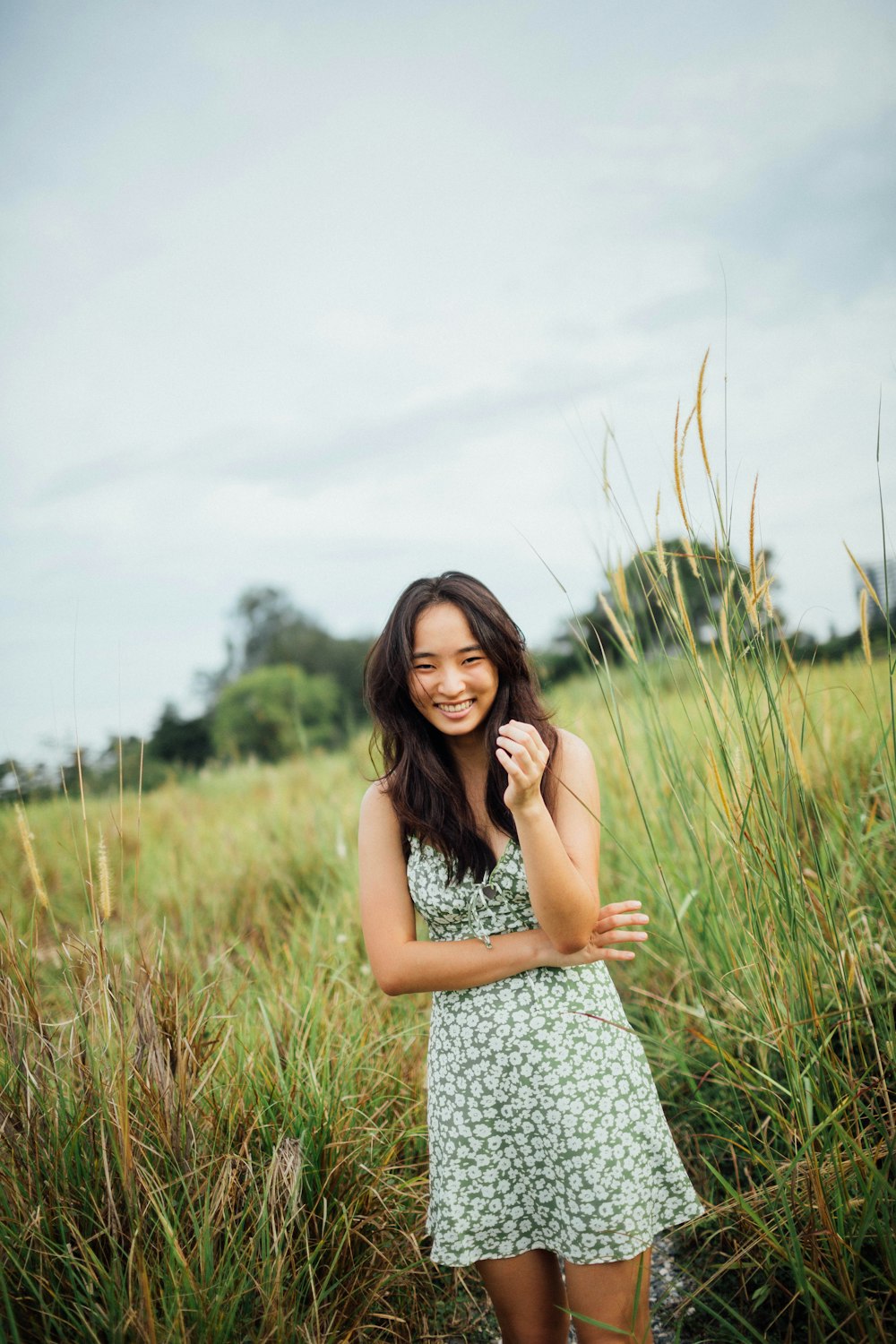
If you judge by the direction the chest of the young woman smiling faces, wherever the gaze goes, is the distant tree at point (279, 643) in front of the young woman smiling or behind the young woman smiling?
behind

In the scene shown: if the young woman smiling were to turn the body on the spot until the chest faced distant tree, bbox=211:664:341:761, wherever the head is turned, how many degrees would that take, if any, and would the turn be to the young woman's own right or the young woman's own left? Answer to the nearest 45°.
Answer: approximately 180°

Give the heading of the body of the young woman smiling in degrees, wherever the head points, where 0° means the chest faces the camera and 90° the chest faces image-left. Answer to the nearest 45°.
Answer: approximately 0°
